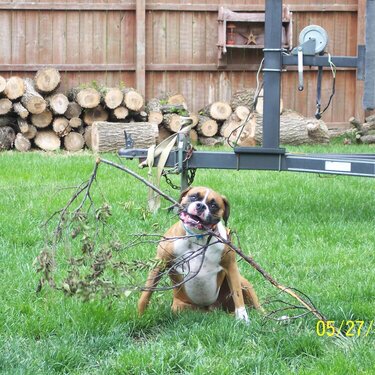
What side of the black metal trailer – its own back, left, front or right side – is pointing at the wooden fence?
right

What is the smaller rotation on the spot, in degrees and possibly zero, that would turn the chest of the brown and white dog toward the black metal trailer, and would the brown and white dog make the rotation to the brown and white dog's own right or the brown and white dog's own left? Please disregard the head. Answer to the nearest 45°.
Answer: approximately 180°

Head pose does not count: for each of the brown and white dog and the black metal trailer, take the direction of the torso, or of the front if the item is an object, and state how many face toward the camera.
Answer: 1

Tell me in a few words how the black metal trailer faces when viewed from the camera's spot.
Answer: facing to the left of the viewer

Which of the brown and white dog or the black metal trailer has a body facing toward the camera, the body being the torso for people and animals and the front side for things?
the brown and white dog

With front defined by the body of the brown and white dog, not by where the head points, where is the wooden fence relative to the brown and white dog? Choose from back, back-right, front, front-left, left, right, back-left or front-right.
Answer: back

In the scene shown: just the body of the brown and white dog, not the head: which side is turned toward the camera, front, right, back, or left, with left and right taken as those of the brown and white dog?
front

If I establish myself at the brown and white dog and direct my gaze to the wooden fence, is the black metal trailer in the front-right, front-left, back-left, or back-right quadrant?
front-right

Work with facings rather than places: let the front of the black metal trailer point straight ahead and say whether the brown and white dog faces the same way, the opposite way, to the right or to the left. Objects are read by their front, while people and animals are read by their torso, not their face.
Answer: to the left
